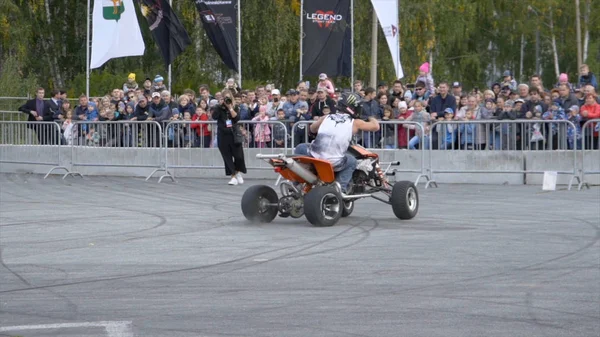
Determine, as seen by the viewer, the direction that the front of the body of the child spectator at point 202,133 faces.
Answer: toward the camera

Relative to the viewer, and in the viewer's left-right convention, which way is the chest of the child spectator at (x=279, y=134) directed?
facing the viewer

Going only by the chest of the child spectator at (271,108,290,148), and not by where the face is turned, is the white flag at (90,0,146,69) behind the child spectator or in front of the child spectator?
behind

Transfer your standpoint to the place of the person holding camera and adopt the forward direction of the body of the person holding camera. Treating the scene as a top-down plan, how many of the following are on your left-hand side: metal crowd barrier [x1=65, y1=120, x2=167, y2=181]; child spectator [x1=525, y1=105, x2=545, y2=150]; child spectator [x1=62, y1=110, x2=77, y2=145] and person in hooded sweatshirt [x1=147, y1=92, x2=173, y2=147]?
1

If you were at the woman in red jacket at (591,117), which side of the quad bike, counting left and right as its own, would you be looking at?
front

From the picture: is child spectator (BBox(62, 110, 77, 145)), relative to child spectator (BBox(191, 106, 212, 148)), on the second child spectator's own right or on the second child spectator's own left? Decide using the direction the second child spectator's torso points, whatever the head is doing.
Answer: on the second child spectator's own right

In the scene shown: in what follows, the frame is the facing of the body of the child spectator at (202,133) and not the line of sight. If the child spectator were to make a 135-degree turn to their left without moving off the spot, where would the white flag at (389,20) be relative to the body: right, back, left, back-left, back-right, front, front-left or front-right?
front

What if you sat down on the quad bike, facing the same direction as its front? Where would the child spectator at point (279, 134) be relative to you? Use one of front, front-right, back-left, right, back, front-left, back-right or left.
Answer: front-left

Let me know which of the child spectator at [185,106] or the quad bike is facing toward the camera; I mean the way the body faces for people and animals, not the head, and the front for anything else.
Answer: the child spectator

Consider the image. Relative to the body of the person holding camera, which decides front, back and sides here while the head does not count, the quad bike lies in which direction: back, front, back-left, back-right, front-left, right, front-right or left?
front

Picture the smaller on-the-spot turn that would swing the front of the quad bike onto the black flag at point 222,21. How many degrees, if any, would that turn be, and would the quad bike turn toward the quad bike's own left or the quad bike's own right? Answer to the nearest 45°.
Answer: approximately 45° to the quad bike's own left

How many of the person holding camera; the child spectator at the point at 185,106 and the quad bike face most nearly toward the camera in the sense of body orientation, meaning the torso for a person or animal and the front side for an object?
2
